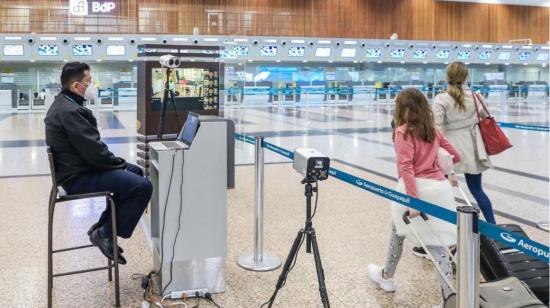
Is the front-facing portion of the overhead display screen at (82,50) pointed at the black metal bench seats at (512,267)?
yes

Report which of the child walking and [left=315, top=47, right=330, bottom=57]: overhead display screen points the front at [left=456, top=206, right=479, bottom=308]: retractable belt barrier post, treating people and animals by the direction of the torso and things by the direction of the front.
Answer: the overhead display screen

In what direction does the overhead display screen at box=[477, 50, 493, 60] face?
toward the camera

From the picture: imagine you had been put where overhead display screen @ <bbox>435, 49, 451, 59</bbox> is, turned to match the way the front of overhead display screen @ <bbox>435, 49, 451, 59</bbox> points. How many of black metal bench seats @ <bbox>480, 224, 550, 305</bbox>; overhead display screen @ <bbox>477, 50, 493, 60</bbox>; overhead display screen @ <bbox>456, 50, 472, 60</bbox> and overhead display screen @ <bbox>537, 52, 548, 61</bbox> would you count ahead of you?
1

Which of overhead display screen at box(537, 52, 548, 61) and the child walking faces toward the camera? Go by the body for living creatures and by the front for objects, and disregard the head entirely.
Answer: the overhead display screen

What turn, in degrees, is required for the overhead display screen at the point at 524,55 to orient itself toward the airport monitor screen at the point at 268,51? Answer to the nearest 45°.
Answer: approximately 45° to its right

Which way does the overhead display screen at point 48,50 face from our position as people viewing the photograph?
facing the viewer

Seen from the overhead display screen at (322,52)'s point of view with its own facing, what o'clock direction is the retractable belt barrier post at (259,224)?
The retractable belt barrier post is roughly at 12 o'clock from the overhead display screen.

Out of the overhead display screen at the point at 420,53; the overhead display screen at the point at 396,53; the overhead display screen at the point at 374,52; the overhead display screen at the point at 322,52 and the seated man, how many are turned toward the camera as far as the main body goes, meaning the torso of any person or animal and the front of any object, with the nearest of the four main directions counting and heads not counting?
4

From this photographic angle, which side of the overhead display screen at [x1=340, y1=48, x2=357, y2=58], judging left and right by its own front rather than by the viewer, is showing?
front

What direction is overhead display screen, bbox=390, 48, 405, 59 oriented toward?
toward the camera

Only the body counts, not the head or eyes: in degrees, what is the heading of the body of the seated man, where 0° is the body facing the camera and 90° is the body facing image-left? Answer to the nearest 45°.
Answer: approximately 270°

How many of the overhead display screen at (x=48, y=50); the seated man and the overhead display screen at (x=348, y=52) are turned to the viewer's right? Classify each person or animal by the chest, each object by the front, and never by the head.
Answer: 1
